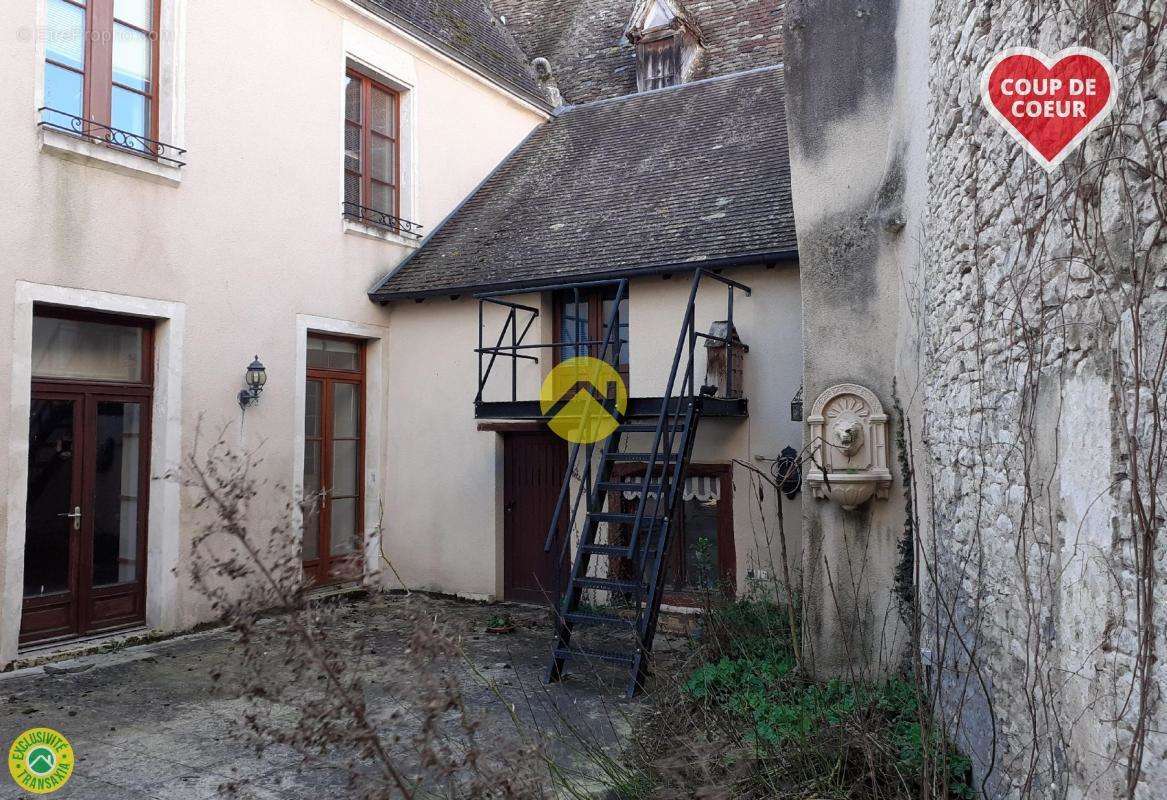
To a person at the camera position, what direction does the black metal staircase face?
facing the viewer

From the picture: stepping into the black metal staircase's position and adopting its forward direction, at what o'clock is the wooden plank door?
The wooden plank door is roughly at 5 o'clock from the black metal staircase.

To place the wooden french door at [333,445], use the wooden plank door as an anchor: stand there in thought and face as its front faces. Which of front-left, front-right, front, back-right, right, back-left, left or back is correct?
right

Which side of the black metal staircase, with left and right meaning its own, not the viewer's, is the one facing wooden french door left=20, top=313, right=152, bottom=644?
right

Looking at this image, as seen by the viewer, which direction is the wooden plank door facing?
toward the camera

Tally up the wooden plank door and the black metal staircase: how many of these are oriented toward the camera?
2

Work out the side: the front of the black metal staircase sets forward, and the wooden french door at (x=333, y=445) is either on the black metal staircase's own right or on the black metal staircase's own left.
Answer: on the black metal staircase's own right

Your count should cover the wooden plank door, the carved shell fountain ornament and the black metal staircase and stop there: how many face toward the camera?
3

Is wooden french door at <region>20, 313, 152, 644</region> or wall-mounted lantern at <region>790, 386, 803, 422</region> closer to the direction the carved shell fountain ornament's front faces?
the wooden french door

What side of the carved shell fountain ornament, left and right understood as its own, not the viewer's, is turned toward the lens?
front

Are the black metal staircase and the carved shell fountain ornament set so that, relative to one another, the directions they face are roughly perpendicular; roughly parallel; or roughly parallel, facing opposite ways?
roughly parallel
